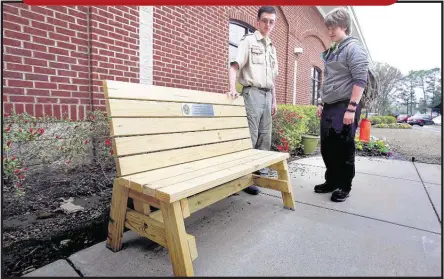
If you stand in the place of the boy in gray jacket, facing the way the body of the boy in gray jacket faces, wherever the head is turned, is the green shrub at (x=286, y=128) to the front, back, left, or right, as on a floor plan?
right

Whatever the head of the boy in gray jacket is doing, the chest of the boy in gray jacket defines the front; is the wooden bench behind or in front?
in front

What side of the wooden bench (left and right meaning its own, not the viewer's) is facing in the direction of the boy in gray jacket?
left

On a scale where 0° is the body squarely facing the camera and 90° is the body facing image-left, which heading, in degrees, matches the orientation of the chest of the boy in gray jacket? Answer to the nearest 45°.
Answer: approximately 45°

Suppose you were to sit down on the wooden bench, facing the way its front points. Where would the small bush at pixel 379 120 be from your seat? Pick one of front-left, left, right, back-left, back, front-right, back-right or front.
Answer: left

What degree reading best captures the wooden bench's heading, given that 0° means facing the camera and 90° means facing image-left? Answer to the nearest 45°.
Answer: approximately 315°

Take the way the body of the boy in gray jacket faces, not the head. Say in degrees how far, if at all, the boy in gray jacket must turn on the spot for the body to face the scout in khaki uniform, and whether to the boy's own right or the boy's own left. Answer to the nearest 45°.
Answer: approximately 45° to the boy's own right

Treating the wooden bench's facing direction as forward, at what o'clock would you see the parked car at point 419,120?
The parked car is roughly at 9 o'clock from the wooden bench.

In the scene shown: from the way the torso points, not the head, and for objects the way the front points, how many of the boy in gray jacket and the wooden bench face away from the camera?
0

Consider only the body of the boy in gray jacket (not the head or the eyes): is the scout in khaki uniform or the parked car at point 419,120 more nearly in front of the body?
the scout in khaki uniform

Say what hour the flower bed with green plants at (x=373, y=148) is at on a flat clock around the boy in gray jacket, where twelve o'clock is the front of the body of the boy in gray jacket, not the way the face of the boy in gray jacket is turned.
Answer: The flower bed with green plants is roughly at 5 o'clock from the boy in gray jacket.

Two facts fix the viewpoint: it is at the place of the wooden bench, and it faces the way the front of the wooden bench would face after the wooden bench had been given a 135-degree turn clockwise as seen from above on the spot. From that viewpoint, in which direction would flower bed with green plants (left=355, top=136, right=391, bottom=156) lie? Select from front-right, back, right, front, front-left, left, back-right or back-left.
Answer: back-right
